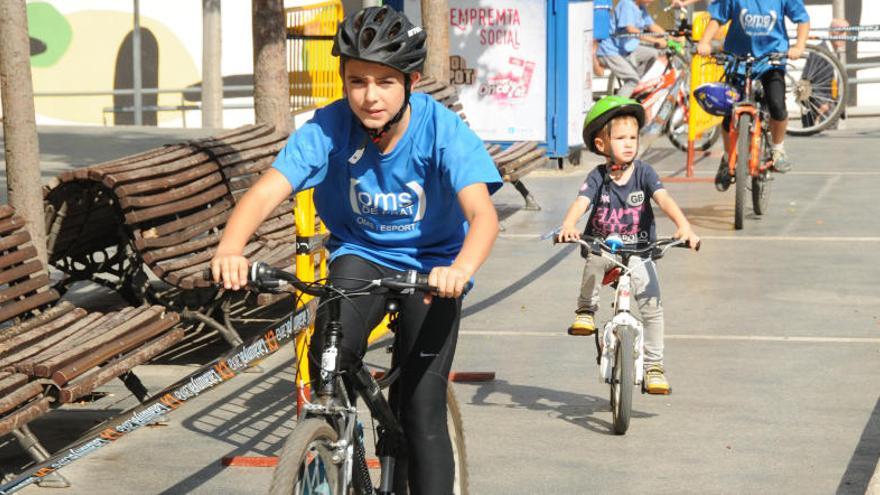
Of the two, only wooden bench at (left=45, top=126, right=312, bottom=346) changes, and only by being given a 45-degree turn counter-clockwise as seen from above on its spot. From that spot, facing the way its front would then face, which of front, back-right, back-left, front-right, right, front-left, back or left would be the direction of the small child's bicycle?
front-right

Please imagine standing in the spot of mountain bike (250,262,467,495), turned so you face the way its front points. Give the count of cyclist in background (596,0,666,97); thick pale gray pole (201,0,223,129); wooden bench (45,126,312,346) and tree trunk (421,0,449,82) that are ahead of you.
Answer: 0

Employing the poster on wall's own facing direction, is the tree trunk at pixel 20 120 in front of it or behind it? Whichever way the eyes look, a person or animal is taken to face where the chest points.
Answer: in front

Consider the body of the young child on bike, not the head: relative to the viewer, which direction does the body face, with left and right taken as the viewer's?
facing the viewer

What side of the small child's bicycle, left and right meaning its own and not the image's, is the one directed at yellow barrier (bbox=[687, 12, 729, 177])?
back

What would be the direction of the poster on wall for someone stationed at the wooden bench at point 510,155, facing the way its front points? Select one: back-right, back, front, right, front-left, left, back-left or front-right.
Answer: back-left

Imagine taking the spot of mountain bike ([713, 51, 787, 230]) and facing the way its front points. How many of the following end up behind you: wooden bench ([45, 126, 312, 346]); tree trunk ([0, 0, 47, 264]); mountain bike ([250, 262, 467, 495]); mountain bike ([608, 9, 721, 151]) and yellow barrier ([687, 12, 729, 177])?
2

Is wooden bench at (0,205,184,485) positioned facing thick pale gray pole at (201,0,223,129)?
no

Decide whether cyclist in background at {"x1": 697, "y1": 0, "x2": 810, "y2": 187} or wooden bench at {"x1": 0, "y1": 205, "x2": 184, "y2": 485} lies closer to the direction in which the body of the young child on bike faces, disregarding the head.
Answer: the wooden bench

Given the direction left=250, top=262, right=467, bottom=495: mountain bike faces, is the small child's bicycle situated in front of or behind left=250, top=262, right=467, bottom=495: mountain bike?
behind

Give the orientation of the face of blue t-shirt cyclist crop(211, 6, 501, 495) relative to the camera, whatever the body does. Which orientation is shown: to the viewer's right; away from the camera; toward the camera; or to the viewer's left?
toward the camera

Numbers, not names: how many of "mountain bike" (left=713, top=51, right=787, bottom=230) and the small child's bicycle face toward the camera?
2

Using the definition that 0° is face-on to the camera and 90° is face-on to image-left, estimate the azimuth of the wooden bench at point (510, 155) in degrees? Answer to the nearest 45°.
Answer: approximately 315°

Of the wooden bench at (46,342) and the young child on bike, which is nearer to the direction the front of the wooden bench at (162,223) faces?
the young child on bike

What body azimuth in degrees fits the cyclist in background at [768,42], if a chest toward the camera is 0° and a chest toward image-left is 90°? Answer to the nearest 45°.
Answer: approximately 0°

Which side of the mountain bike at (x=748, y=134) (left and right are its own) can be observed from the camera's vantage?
front

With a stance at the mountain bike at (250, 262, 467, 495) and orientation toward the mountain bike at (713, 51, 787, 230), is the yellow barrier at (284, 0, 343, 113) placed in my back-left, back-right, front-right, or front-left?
front-left

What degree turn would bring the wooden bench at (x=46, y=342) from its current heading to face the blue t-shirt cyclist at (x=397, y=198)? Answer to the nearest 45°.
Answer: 0° — it already faces them

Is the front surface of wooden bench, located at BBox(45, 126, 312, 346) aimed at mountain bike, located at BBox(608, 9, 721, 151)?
no

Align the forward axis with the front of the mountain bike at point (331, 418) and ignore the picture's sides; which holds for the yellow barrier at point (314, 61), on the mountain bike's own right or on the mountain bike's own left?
on the mountain bike's own right

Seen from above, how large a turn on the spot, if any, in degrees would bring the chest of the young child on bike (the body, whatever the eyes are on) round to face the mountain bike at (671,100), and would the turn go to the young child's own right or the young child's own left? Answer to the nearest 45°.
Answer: approximately 180°

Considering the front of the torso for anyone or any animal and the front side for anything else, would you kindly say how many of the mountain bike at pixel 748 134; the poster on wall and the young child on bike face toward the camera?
3

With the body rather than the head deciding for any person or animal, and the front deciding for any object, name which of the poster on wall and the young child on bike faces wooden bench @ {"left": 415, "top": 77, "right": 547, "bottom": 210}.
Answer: the poster on wall
